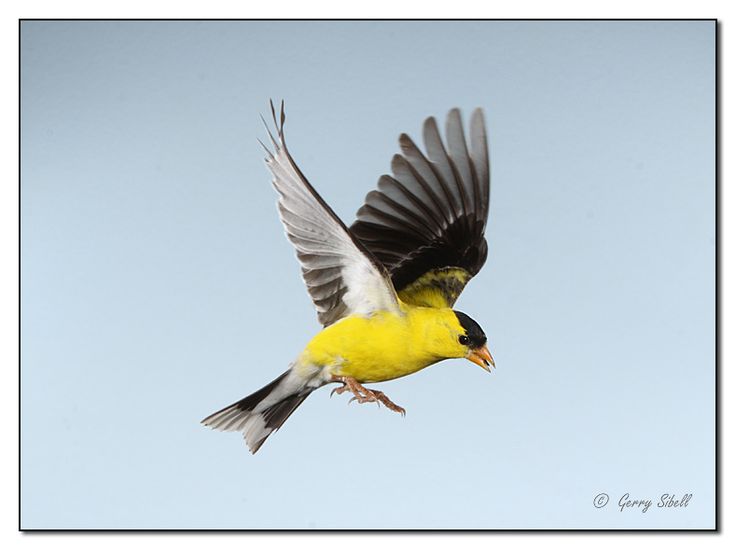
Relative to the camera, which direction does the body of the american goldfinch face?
to the viewer's right
